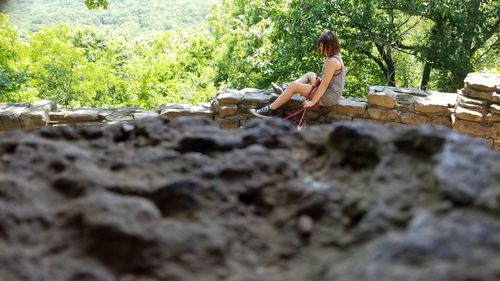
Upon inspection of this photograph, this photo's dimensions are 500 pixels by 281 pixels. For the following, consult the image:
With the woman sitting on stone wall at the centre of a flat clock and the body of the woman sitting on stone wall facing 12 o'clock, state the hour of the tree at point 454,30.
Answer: The tree is roughly at 4 o'clock from the woman sitting on stone wall.

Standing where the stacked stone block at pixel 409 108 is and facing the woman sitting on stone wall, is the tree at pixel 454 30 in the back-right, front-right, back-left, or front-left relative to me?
back-right

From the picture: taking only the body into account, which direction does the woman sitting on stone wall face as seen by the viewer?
to the viewer's left

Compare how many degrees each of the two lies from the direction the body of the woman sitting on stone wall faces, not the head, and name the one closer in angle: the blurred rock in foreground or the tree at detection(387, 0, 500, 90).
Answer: the blurred rock in foreground

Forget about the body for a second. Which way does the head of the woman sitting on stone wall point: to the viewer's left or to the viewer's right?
to the viewer's left

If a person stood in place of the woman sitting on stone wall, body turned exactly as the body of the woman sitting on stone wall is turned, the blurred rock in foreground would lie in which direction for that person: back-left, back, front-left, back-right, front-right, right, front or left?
left

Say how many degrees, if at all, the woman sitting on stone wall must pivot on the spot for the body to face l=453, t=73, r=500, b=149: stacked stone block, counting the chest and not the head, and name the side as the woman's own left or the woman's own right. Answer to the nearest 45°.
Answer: approximately 180°

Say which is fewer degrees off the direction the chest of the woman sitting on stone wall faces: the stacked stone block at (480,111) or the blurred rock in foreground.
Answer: the blurred rock in foreground

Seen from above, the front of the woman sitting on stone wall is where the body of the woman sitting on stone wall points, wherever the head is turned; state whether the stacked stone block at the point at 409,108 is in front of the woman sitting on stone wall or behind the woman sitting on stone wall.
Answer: behind
